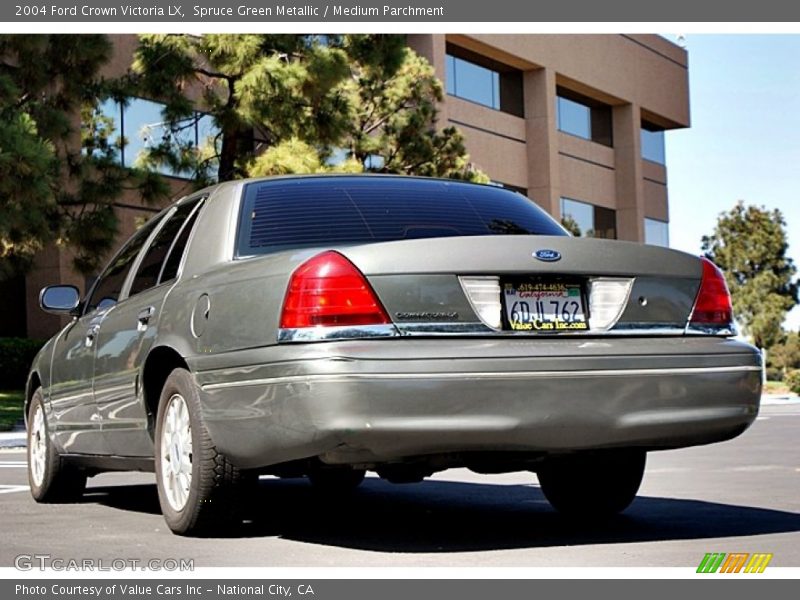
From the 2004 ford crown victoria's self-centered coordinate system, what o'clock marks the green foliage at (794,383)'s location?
The green foliage is roughly at 2 o'clock from the 2004 ford crown victoria.

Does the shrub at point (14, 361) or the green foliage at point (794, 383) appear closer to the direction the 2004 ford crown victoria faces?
the shrub

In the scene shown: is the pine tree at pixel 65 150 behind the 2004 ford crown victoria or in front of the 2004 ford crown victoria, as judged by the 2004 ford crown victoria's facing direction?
in front

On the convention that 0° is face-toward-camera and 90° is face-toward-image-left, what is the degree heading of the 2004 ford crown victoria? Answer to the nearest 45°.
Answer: approximately 135°

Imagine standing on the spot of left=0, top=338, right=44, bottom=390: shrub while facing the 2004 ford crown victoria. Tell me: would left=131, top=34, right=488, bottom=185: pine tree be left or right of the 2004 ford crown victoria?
left
